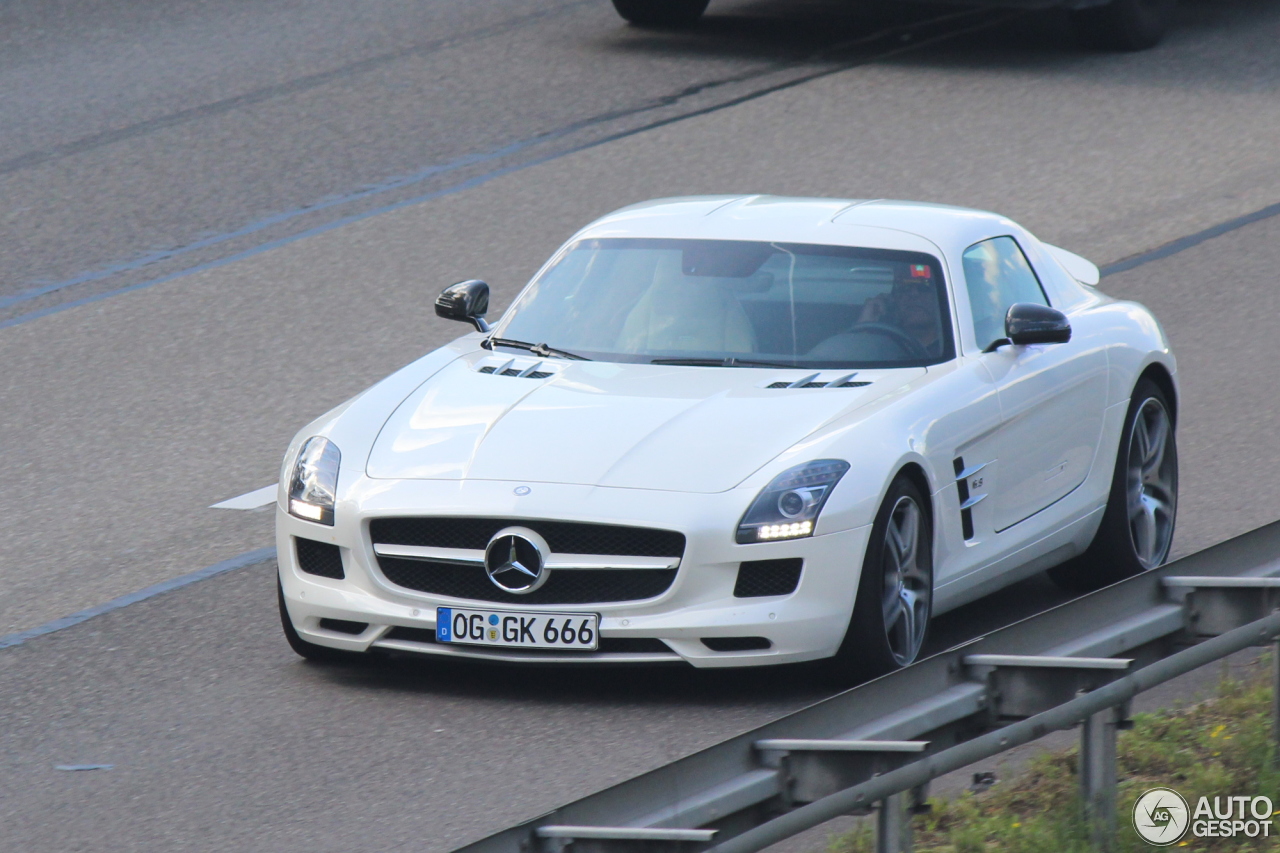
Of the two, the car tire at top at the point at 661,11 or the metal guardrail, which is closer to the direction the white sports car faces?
the metal guardrail

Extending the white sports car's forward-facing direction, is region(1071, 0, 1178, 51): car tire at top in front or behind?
behind

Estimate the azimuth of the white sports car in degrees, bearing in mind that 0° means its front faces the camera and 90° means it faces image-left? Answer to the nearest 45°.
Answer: approximately 45°

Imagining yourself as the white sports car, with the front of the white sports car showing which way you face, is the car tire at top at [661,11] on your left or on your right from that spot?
on your right

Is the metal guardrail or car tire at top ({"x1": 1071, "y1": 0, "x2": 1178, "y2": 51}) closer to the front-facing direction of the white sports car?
the metal guardrail
